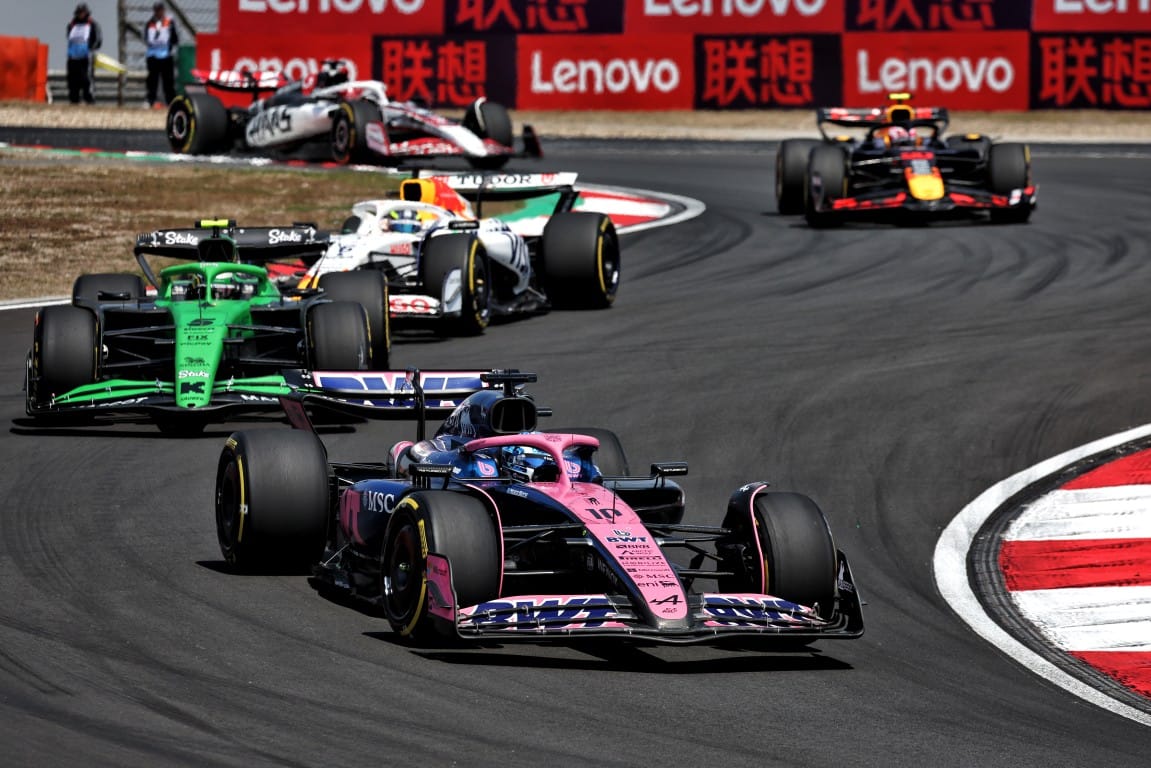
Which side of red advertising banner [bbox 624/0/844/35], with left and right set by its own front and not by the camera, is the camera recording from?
front

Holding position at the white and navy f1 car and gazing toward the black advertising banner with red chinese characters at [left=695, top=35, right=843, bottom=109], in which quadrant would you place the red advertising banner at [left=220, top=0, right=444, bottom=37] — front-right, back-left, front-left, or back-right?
front-left

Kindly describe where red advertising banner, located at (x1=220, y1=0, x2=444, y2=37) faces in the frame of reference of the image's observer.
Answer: facing the viewer

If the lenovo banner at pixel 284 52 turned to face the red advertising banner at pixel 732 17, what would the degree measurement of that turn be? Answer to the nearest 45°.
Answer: approximately 90° to its left

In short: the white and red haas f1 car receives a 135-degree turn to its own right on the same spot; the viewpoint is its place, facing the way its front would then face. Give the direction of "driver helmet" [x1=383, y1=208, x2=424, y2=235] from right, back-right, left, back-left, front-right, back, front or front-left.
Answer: left

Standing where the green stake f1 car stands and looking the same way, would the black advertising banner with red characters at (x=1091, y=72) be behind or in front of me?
behind

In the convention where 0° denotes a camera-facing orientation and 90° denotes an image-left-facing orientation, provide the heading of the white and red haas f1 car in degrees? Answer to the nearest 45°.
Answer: approximately 315°

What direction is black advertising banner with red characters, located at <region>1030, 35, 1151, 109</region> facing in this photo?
toward the camera

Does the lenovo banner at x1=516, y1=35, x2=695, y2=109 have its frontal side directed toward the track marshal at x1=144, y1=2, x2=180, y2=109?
no

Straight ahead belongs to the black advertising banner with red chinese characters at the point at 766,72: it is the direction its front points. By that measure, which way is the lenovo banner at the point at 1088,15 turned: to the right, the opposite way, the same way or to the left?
the same way

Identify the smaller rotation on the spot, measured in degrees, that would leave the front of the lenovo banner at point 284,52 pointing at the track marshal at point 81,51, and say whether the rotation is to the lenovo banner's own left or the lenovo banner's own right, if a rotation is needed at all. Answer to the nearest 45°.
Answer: approximately 135° to the lenovo banner's own right

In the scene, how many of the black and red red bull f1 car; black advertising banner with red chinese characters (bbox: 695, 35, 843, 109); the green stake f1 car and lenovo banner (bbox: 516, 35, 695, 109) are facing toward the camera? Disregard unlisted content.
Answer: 4

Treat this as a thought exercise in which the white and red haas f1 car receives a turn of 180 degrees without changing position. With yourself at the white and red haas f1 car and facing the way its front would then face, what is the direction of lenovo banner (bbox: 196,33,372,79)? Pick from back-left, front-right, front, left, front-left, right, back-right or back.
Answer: front-right

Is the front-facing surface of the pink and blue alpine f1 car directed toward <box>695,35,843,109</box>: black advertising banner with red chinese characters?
no

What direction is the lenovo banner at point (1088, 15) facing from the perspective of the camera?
toward the camera

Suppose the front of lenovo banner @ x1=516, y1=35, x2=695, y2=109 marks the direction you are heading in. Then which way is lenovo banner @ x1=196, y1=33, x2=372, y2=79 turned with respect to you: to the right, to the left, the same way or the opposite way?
the same way

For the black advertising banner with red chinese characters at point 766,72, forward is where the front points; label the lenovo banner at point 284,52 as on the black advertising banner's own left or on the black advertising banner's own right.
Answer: on the black advertising banner's own right

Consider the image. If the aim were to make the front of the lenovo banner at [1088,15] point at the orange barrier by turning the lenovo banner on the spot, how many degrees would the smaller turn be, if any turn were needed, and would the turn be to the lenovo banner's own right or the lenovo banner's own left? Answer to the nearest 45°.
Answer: approximately 90° to the lenovo banner's own right

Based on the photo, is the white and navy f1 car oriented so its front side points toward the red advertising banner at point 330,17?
no
